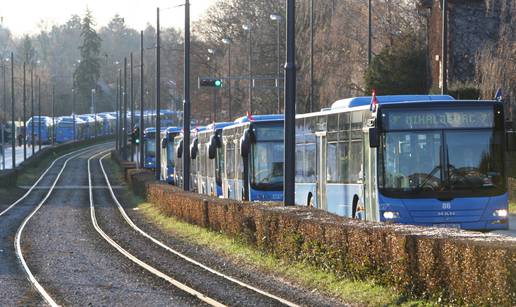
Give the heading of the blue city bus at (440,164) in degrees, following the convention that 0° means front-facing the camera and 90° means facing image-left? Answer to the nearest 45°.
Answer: approximately 0°

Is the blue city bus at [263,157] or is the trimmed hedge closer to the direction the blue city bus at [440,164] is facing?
the trimmed hedge

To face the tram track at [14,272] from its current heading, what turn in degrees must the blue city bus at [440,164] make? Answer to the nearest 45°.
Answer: approximately 90° to its right

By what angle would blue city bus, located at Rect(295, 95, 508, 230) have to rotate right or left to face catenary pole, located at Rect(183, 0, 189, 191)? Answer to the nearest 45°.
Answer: approximately 135° to its right

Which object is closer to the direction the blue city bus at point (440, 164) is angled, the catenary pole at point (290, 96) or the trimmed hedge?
the trimmed hedge

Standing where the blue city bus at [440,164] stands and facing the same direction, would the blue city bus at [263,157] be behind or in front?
behind
